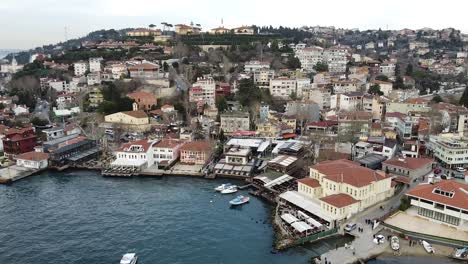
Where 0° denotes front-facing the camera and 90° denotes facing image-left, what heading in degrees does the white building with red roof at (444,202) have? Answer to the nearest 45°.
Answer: approximately 45°

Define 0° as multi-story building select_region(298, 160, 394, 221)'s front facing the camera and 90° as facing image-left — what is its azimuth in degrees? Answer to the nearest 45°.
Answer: approximately 45°

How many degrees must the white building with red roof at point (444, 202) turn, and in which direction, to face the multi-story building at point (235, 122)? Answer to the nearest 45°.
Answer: approximately 90° to its right

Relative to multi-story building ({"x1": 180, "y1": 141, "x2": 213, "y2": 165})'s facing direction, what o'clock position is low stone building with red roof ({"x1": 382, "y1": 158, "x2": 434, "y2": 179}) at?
low stone building with red roof ({"x1": 382, "y1": 158, "x2": 434, "y2": 179}) is roughly at 10 o'clock from multi-story building ({"x1": 180, "y1": 141, "x2": 213, "y2": 165}).

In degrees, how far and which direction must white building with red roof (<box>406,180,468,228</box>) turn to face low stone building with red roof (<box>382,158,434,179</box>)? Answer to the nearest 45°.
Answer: approximately 135° to its right

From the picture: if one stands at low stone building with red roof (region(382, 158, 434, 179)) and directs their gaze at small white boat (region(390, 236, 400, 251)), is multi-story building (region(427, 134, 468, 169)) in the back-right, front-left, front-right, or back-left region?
back-left

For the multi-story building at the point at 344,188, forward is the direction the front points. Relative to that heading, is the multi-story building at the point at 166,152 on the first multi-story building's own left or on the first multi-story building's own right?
on the first multi-story building's own right

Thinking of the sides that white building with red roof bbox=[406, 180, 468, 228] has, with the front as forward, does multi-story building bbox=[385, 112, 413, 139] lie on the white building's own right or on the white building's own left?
on the white building's own right

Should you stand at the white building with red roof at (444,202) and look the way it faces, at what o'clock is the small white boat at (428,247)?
The small white boat is roughly at 11 o'clock from the white building with red roof.

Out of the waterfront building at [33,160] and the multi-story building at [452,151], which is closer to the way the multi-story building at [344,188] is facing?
the waterfront building

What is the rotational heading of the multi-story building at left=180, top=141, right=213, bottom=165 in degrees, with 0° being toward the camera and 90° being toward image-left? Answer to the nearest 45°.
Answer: approximately 0°
